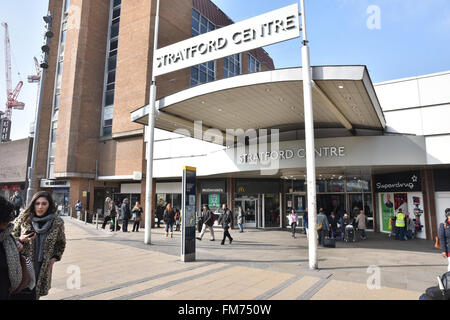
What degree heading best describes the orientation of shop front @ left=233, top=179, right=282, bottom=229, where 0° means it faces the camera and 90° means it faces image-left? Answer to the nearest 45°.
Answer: approximately 0°

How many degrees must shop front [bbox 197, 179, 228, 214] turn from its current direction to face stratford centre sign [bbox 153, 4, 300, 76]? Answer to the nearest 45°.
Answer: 0° — it already faces it

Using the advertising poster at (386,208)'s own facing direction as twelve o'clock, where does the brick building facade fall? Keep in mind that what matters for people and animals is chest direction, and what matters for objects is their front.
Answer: The brick building facade is roughly at 3 o'clock from the advertising poster.

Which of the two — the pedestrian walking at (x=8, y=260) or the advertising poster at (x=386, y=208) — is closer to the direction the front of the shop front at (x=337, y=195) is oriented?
the pedestrian walking

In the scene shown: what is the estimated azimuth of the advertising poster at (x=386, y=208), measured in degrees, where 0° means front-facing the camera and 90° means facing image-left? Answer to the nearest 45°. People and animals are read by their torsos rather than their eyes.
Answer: approximately 0°

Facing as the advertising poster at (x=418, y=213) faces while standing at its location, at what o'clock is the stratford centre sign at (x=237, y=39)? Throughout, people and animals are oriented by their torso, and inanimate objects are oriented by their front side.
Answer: The stratford centre sign is roughly at 1 o'clock from the advertising poster.
